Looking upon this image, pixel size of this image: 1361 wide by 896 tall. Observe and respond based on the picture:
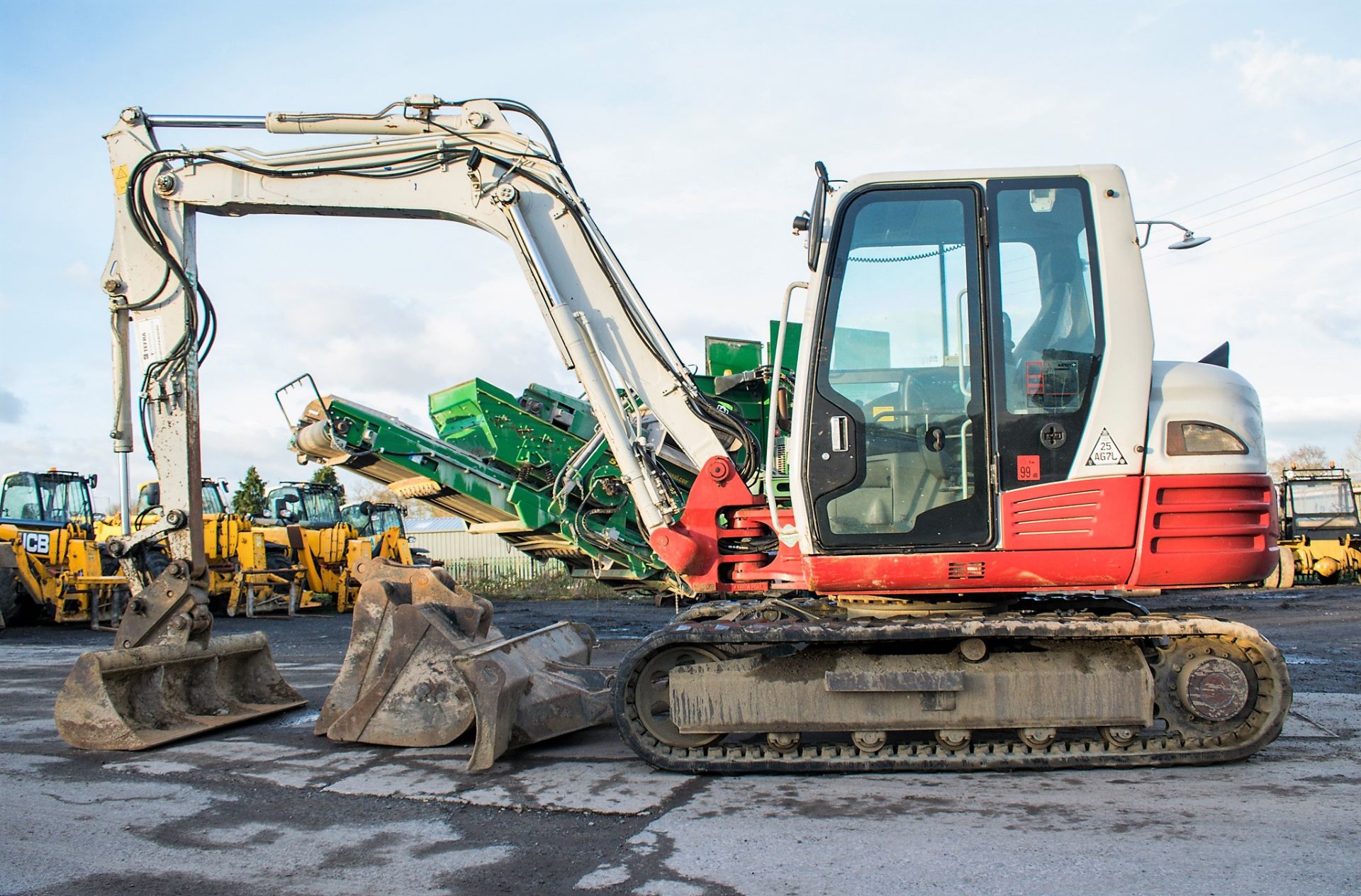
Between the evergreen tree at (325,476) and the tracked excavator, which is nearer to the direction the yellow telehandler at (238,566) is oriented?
the tracked excavator

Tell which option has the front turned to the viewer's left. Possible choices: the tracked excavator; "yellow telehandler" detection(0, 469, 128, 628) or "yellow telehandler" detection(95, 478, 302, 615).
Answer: the tracked excavator

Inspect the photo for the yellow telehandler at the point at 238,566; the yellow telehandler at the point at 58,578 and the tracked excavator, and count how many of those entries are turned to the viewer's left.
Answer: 1

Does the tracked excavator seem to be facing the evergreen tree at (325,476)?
no

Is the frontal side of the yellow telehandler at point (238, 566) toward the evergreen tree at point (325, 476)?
no

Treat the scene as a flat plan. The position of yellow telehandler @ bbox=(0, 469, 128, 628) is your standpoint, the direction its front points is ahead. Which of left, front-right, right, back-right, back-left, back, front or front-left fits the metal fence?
left

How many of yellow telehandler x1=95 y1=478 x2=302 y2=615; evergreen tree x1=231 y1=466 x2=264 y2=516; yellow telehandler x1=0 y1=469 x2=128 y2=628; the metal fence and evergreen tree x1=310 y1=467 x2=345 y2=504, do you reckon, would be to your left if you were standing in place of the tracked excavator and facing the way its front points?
0

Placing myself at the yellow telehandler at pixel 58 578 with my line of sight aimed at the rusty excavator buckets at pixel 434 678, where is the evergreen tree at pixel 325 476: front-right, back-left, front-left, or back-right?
back-left

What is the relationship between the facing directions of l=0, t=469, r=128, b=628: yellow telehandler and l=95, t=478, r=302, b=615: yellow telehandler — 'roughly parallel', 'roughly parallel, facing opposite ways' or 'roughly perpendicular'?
roughly parallel

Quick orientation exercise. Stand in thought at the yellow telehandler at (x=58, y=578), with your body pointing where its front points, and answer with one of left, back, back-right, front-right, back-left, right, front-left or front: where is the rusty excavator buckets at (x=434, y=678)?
front-right

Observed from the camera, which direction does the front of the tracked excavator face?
facing to the left of the viewer

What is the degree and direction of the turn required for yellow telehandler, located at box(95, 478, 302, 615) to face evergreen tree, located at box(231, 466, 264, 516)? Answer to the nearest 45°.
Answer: approximately 135° to its left

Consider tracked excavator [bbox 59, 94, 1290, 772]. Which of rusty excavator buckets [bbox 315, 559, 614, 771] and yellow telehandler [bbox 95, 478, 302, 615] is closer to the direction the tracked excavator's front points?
the rusty excavator buckets

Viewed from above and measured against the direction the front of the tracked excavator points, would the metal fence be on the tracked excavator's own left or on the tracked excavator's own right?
on the tracked excavator's own right

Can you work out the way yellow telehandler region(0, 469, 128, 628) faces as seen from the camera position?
facing the viewer and to the right of the viewer

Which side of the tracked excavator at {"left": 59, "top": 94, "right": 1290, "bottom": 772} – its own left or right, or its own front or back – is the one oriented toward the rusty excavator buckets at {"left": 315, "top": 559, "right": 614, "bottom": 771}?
front

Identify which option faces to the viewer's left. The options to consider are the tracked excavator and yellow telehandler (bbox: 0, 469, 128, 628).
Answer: the tracked excavator
